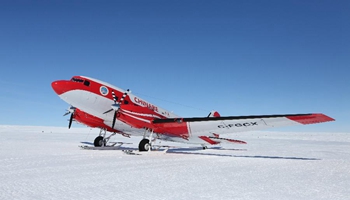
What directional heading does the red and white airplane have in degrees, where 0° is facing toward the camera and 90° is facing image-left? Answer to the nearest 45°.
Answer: approximately 45°
